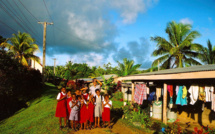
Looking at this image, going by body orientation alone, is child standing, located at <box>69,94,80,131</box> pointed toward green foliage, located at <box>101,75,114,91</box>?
no

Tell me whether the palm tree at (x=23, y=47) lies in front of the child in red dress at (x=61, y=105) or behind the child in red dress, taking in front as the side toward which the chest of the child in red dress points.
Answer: behind

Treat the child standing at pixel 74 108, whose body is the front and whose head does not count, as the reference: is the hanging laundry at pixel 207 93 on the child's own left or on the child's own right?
on the child's own left

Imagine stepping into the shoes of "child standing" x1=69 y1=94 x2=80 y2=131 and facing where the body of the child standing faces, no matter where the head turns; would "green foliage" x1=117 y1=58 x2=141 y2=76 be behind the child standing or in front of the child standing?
behind

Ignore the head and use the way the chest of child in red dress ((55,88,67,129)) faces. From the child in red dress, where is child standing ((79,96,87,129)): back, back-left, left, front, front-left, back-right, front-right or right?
front-left

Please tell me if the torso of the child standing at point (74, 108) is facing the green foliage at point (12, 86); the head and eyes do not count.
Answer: no

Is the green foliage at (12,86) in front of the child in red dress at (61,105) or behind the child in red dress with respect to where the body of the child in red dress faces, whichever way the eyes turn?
behind

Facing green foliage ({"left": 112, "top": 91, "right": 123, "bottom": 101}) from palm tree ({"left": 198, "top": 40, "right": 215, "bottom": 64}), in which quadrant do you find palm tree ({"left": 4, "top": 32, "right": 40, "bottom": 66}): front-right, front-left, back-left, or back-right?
front-right

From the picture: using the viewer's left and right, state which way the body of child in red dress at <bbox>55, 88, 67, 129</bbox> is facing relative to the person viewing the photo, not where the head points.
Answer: facing the viewer and to the right of the viewer

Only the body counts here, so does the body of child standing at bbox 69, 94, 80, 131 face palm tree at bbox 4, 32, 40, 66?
no

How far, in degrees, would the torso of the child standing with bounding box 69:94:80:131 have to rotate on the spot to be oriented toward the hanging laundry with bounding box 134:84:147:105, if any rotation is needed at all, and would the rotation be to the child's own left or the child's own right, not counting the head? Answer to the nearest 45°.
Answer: approximately 135° to the child's own left

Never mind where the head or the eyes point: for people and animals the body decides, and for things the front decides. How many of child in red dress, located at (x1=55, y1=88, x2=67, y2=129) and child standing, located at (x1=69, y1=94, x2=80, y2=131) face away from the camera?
0

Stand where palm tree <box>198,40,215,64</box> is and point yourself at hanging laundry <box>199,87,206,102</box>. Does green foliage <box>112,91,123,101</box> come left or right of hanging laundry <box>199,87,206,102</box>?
right

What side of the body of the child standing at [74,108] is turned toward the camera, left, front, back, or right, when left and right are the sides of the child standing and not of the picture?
front
